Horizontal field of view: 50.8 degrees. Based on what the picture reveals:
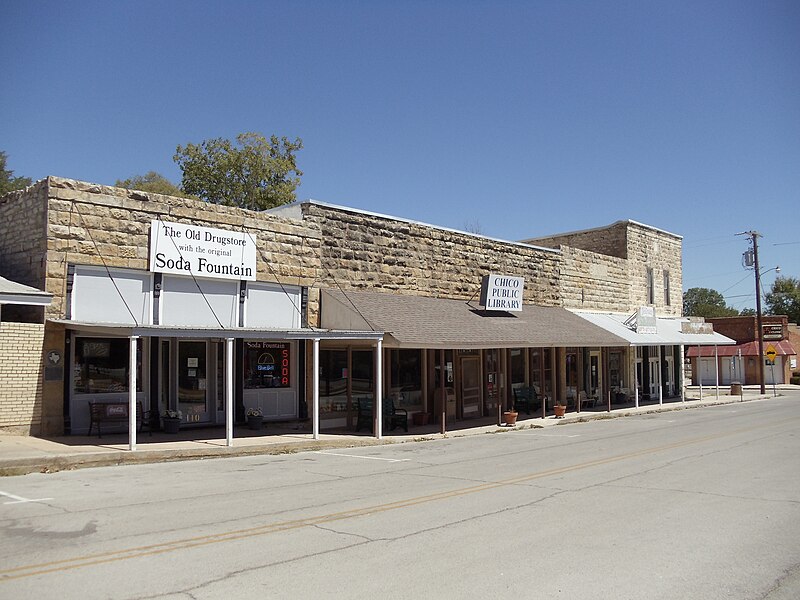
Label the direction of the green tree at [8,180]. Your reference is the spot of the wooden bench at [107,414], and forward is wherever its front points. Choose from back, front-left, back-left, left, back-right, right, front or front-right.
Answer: back-left

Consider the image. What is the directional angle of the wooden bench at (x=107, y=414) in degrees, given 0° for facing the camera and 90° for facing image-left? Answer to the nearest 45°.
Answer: approximately 315°

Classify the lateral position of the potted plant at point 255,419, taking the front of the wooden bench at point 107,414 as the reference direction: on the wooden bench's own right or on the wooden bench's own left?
on the wooden bench's own left

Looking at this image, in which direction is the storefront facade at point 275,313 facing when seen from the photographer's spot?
facing the viewer and to the right of the viewer

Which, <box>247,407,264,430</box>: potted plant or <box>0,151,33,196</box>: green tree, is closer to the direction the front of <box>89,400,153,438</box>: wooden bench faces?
the potted plant

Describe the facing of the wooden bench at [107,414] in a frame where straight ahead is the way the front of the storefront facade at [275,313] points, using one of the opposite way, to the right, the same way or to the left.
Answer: the same way

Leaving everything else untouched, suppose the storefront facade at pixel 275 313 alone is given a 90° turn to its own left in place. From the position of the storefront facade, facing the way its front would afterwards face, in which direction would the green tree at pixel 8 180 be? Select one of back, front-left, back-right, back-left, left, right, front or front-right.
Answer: left

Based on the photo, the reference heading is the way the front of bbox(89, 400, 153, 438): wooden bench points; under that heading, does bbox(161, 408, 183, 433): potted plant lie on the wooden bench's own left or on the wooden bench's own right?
on the wooden bench's own left

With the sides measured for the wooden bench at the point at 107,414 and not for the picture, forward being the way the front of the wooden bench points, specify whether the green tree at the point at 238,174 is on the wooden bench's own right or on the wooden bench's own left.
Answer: on the wooden bench's own left
